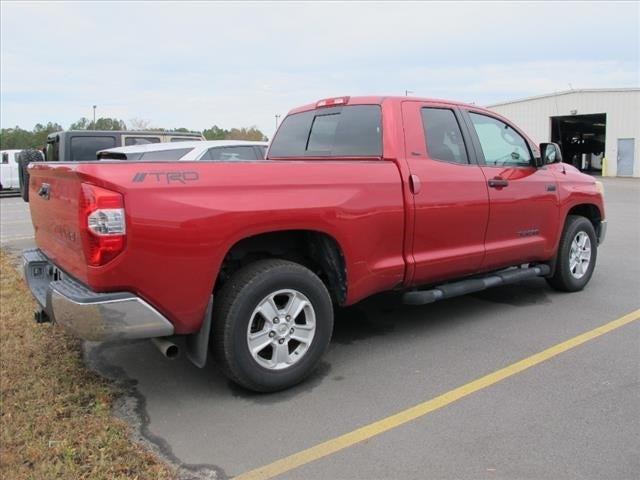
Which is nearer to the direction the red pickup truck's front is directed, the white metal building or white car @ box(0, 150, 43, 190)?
the white metal building

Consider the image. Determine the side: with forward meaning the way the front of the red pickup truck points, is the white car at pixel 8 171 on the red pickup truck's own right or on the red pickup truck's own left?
on the red pickup truck's own left

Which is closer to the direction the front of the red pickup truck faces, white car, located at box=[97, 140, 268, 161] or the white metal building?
the white metal building

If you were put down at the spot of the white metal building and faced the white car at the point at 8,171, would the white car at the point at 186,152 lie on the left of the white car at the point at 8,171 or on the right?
left

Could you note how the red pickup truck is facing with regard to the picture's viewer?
facing away from the viewer and to the right of the viewer

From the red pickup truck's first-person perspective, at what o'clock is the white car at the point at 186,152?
The white car is roughly at 10 o'clock from the red pickup truck.

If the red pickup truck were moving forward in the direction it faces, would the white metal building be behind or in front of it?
in front

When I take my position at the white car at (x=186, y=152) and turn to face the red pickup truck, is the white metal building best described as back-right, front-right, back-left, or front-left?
back-left
